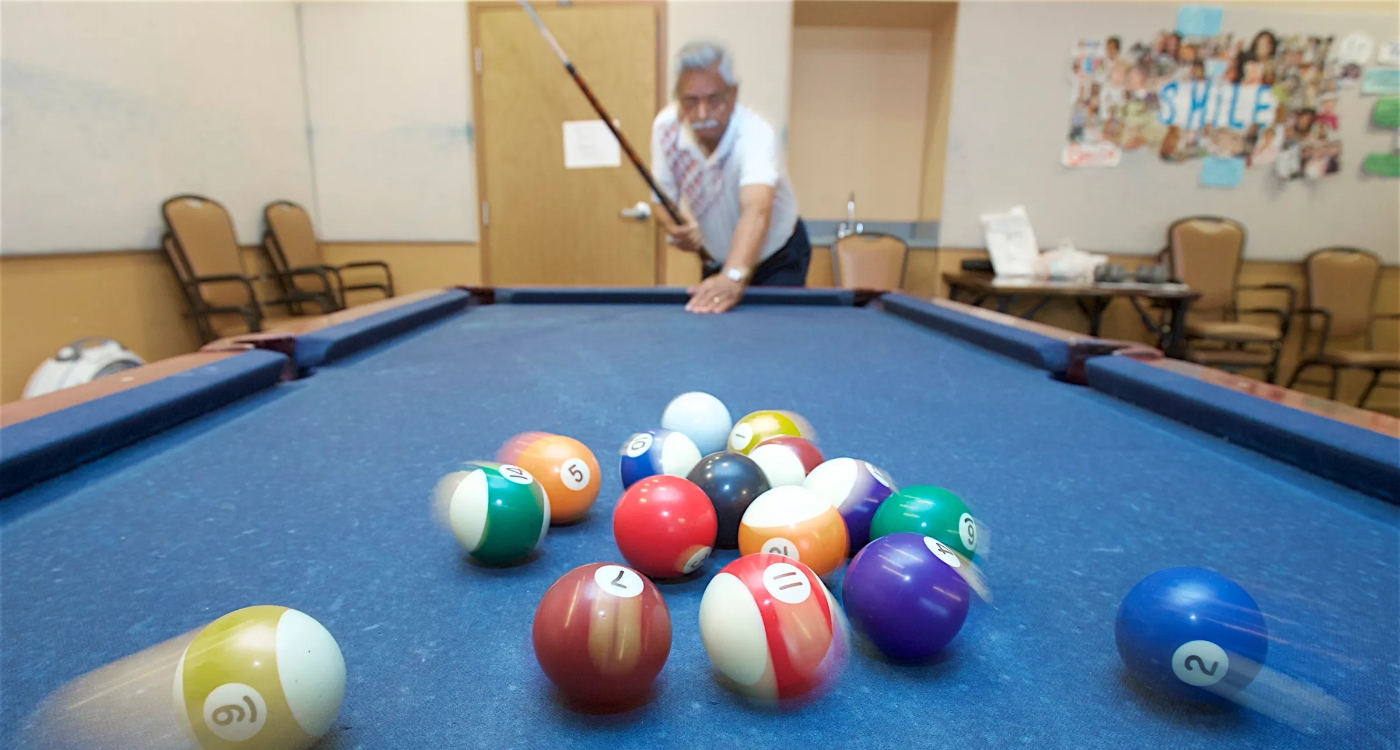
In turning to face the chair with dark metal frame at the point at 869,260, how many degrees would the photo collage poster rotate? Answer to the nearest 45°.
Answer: approximately 45° to its right

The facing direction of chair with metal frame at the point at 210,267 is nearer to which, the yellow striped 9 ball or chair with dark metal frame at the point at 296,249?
the yellow striped 9 ball

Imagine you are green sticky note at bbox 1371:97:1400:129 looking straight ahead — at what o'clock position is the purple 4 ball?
The purple 4 ball is roughly at 12 o'clock from the green sticky note.

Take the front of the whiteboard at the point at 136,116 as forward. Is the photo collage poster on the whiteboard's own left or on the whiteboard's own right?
on the whiteboard's own left

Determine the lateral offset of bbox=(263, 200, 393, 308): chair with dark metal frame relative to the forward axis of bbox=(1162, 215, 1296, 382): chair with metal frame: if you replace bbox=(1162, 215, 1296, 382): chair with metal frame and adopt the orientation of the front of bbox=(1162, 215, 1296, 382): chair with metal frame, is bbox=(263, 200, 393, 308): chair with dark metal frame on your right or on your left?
on your right

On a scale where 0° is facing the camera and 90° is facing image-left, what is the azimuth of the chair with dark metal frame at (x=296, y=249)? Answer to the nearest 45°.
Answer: approximately 315°

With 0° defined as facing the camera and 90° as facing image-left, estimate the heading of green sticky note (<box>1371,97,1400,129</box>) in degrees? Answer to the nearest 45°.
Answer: approximately 0°

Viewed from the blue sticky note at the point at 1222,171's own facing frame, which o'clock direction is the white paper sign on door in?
The white paper sign on door is roughly at 2 o'clock from the blue sticky note.

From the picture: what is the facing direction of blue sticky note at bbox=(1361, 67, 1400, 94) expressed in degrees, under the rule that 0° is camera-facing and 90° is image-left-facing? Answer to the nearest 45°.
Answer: approximately 0°

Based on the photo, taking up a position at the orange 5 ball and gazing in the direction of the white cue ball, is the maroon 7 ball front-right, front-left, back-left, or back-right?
back-right

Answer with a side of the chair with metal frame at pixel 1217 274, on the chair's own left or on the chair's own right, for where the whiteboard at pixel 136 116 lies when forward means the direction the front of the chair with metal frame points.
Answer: on the chair's own right
